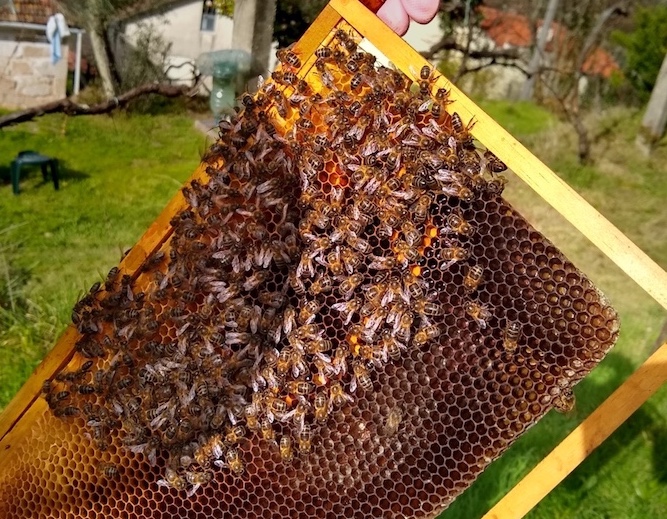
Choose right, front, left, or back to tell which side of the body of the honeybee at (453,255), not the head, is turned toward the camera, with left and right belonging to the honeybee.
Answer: right

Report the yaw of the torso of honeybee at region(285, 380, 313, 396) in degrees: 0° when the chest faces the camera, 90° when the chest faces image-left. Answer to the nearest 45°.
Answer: approximately 90°

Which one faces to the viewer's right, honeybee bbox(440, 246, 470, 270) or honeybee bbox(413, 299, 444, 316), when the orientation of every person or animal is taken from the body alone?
honeybee bbox(440, 246, 470, 270)

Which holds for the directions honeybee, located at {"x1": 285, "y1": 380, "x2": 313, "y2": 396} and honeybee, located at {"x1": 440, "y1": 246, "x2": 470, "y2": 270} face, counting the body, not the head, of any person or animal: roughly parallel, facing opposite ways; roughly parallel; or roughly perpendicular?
roughly parallel, facing opposite ways

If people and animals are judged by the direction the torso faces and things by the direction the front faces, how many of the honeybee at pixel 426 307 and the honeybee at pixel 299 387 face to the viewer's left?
2

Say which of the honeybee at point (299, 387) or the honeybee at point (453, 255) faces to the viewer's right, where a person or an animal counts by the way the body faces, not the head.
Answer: the honeybee at point (453, 255)

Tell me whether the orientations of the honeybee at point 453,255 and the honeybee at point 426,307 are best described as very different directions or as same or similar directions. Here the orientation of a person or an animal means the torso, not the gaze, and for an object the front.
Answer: very different directions

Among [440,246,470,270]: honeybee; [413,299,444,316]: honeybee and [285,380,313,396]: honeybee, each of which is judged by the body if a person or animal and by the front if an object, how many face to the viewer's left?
2

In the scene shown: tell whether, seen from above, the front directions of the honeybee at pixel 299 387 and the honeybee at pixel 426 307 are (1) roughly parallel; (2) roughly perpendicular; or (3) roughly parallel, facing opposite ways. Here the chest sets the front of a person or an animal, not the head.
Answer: roughly parallel
